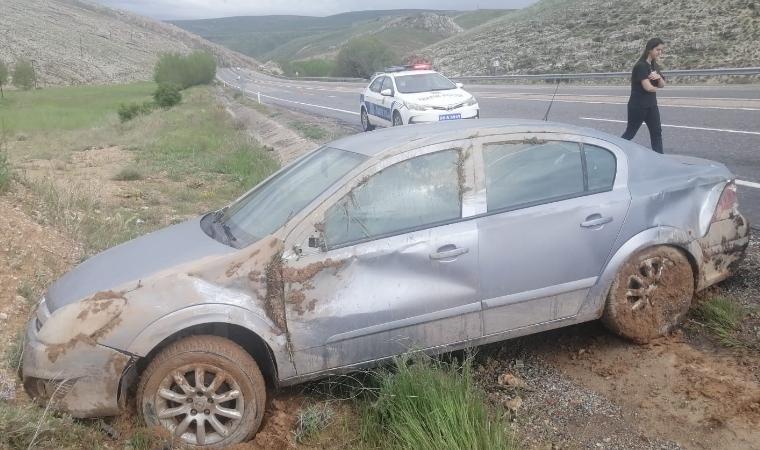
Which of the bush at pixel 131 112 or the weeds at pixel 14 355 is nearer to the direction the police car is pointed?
the weeds

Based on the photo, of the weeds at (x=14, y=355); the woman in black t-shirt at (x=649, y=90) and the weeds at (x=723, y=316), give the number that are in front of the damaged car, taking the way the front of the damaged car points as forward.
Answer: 1

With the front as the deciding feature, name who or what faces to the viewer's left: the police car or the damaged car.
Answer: the damaged car

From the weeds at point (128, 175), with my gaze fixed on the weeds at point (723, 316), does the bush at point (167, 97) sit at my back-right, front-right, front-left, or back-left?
back-left

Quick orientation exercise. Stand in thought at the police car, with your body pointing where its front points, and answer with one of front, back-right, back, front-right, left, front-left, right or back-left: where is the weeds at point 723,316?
front-right

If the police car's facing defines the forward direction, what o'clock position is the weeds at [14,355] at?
The weeds is roughly at 2 o'clock from the police car.

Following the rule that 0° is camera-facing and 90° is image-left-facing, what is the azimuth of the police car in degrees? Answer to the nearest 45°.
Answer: approximately 315°

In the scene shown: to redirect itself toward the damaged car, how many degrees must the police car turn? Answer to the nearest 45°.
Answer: approximately 45° to its right

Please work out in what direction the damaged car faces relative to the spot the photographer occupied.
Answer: facing to the left of the viewer

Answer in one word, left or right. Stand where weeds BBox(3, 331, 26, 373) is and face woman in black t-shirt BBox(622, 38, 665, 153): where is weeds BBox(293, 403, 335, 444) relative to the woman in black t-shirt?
right

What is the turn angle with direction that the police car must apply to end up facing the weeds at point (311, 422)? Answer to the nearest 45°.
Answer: approximately 45° to its right

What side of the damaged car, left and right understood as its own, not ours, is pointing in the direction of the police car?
right
